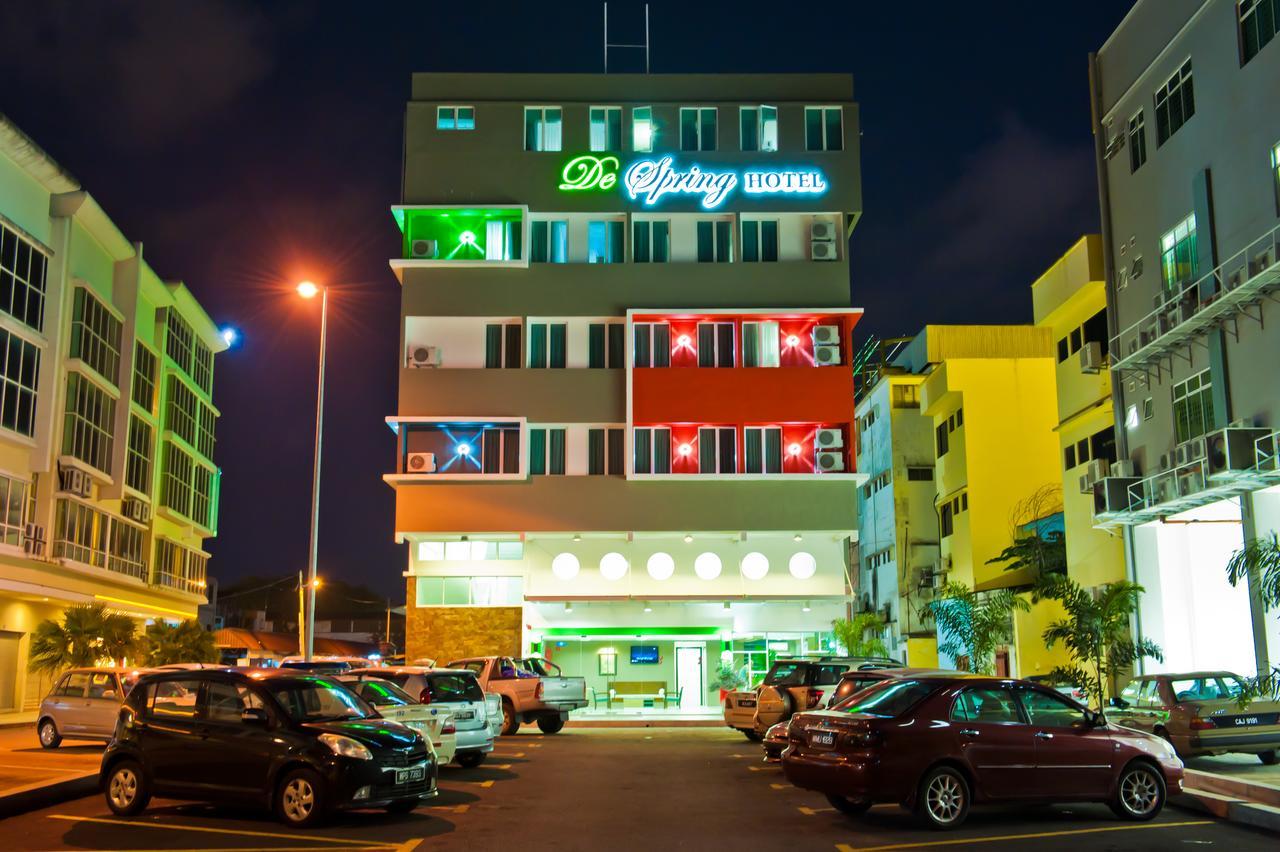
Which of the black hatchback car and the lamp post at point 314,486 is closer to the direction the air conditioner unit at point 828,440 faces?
the black hatchback car

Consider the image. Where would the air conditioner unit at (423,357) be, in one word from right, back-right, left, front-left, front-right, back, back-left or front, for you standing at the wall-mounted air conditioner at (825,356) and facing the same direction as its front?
right

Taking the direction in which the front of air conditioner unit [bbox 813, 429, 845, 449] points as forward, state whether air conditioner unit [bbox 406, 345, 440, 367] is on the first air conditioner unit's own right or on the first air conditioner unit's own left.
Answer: on the first air conditioner unit's own right

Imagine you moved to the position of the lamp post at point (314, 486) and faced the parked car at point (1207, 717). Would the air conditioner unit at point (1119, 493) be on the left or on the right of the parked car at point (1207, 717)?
left

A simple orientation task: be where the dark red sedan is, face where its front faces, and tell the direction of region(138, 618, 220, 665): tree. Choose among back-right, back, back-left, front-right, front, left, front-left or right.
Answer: left

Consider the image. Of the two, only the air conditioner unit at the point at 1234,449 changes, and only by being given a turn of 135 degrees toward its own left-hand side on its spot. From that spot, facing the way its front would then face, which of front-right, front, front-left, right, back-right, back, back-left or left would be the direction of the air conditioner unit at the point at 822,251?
back-left

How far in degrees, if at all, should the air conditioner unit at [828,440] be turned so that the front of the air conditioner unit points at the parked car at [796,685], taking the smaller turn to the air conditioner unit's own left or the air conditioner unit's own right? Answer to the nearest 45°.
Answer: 0° — it already faces it

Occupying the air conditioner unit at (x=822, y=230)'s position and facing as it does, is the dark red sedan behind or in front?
in front

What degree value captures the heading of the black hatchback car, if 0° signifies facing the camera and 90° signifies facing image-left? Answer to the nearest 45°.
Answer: approximately 315°

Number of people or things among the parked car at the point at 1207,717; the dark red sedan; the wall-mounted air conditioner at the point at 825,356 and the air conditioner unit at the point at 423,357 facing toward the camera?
2

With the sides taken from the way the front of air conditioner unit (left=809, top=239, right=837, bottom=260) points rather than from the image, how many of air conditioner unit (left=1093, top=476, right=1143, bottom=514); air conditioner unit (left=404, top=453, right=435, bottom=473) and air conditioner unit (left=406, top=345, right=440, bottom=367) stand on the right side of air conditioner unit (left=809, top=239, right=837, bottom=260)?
2

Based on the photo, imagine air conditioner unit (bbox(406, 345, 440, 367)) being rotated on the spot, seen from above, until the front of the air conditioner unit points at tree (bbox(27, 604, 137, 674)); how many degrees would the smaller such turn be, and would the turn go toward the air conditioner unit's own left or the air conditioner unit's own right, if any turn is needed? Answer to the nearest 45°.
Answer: approximately 90° to the air conditioner unit's own right

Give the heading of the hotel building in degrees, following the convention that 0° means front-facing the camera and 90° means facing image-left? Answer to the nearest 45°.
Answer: approximately 0°
